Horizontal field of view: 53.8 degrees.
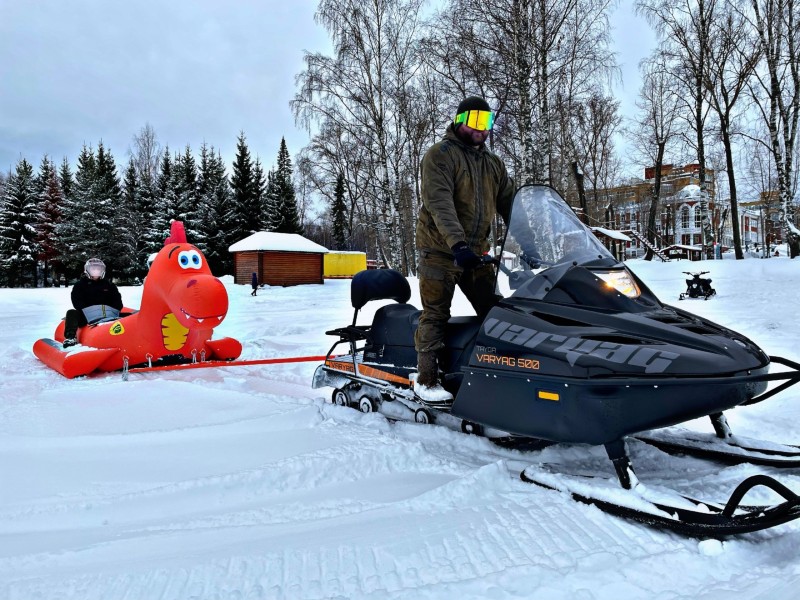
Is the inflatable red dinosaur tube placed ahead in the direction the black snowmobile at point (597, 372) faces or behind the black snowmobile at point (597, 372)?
behind

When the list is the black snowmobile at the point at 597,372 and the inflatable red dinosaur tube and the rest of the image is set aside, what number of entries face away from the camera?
0

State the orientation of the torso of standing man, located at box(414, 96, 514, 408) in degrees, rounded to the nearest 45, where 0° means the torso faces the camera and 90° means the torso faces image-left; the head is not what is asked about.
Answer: approximately 315°

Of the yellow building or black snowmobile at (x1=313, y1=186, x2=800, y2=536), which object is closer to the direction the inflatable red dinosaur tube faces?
the black snowmobile
